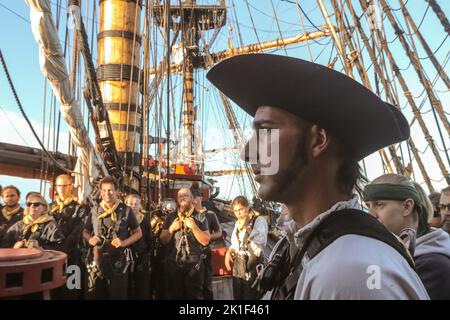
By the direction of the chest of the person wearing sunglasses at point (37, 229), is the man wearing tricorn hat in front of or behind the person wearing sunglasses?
in front

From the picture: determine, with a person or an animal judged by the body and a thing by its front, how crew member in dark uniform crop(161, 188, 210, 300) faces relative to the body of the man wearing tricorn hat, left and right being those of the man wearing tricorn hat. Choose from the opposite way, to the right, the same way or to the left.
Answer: to the left

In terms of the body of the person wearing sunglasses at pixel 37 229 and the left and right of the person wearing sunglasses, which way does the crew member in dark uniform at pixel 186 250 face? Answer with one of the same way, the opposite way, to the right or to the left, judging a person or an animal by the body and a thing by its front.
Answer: the same way

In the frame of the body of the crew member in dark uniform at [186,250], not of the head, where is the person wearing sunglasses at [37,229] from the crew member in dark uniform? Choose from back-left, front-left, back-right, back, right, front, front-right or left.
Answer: right

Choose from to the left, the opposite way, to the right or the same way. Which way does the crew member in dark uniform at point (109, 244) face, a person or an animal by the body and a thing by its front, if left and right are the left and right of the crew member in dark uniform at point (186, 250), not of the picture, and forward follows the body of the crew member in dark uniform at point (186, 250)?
the same way

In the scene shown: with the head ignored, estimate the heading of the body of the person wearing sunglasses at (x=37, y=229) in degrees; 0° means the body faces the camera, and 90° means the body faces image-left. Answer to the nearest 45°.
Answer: approximately 0°

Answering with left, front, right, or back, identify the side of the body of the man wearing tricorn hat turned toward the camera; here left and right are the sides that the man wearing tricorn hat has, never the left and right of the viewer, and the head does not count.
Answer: left

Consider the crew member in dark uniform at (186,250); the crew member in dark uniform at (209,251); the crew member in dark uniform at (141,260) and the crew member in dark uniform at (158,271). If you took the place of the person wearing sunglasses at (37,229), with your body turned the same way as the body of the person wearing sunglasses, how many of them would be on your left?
4

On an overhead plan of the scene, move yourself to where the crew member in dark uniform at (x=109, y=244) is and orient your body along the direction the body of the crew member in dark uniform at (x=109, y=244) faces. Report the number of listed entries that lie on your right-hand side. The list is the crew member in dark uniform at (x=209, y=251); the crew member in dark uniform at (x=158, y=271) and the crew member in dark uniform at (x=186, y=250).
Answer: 0

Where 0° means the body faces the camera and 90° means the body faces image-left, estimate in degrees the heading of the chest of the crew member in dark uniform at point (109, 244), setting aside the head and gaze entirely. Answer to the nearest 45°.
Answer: approximately 0°

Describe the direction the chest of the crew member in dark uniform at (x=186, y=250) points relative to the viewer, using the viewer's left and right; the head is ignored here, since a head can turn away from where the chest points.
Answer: facing the viewer

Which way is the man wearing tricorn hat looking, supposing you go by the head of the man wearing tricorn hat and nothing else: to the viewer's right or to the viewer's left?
to the viewer's left
